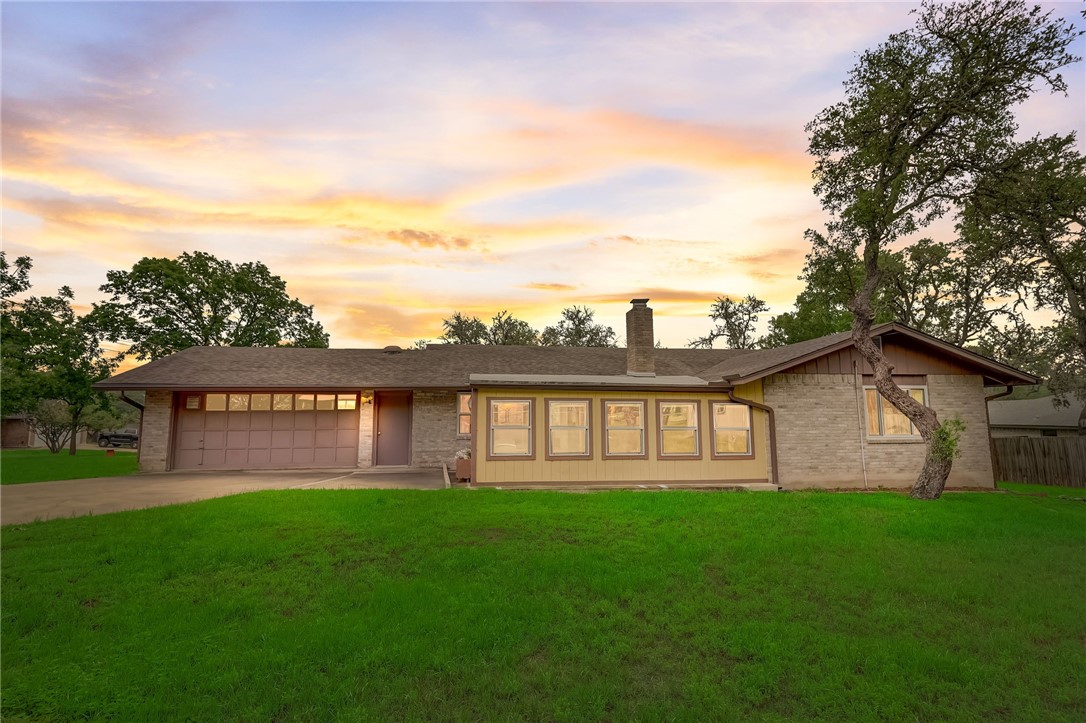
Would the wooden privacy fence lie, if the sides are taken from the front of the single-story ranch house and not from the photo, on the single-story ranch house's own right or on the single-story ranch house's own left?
on the single-story ranch house's own left

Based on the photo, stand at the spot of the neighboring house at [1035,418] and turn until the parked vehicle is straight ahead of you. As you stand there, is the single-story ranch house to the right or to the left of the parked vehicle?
left

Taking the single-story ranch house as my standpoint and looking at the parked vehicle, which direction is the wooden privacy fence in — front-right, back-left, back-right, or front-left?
back-right

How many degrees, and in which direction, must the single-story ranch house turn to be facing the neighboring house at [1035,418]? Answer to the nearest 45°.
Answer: approximately 135° to its left

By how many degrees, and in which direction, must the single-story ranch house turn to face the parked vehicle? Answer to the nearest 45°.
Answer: approximately 135° to its right

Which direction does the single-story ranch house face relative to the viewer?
toward the camera

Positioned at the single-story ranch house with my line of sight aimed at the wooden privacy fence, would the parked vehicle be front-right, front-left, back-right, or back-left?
back-left
